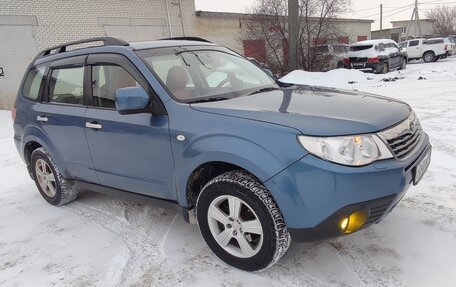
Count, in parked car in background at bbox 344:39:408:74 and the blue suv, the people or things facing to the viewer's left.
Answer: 0

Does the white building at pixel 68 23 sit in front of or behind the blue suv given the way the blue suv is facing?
behind

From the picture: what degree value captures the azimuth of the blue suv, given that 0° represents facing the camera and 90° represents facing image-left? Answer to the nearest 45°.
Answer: approximately 315°

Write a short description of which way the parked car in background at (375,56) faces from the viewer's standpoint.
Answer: facing away from the viewer and to the right of the viewer

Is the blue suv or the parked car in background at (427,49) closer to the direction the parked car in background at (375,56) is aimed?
the parked car in background

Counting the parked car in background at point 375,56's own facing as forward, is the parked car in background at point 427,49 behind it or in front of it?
in front

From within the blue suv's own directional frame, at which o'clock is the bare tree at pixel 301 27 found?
The bare tree is roughly at 8 o'clock from the blue suv.

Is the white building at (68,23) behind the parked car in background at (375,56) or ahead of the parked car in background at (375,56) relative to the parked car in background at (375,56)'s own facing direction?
behind

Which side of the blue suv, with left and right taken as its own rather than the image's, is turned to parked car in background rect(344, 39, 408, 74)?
left
